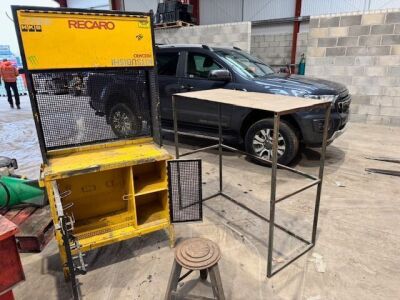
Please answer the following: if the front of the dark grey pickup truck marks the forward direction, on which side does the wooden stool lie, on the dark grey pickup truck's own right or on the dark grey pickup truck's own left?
on the dark grey pickup truck's own right

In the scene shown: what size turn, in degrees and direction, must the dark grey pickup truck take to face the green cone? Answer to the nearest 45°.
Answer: approximately 90° to its right

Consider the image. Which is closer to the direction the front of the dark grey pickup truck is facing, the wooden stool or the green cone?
the wooden stool

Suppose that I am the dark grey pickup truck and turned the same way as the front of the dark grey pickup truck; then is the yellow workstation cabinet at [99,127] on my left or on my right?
on my right

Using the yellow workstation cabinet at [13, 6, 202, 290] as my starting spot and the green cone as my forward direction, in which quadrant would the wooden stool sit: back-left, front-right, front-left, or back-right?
back-left

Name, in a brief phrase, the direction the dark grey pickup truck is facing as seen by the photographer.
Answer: facing the viewer and to the right of the viewer

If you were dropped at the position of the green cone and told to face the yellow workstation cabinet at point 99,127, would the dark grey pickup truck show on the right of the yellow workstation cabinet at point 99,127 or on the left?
left
